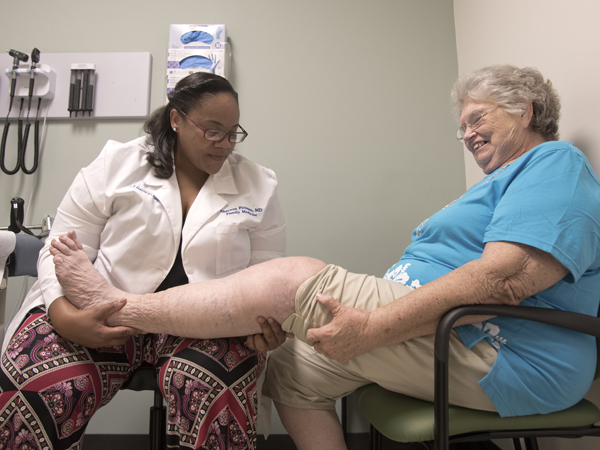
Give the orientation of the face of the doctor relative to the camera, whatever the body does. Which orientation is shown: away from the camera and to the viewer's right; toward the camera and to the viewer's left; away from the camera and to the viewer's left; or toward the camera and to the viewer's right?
toward the camera and to the viewer's right

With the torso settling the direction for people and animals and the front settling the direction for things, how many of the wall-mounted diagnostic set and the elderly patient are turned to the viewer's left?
1

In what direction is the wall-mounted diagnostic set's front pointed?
toward the camera

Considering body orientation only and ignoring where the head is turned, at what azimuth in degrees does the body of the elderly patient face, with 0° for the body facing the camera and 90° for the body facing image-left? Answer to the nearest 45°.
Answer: approximately 90°

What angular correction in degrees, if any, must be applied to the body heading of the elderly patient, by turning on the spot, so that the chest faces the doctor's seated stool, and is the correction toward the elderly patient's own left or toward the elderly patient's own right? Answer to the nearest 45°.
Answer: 0° — they already face it

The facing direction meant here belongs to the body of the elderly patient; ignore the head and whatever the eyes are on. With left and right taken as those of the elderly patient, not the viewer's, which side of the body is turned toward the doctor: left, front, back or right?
front

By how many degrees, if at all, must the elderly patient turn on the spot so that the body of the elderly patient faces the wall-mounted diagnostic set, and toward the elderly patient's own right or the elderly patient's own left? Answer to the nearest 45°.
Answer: approximately 45° to the elderly patient's own right
